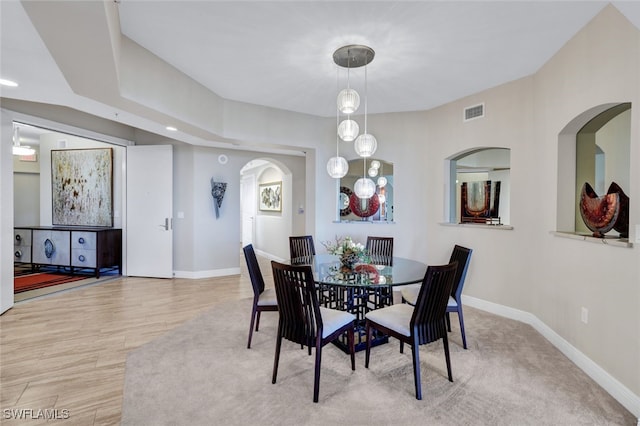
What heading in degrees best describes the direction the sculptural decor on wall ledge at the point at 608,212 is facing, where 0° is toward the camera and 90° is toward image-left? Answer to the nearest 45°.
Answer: approximately 45°

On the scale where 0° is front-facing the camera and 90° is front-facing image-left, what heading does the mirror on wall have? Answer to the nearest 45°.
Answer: approximately 0°

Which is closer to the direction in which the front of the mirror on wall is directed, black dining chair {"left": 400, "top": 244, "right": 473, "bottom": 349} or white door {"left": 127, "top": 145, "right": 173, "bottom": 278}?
the black dining chair

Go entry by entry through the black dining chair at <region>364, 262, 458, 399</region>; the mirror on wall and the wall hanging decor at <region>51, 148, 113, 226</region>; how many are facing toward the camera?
2

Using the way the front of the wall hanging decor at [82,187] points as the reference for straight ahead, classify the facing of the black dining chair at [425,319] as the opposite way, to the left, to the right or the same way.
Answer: the opposite way

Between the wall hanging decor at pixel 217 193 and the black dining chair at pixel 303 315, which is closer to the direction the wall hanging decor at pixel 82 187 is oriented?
the black dining chair
